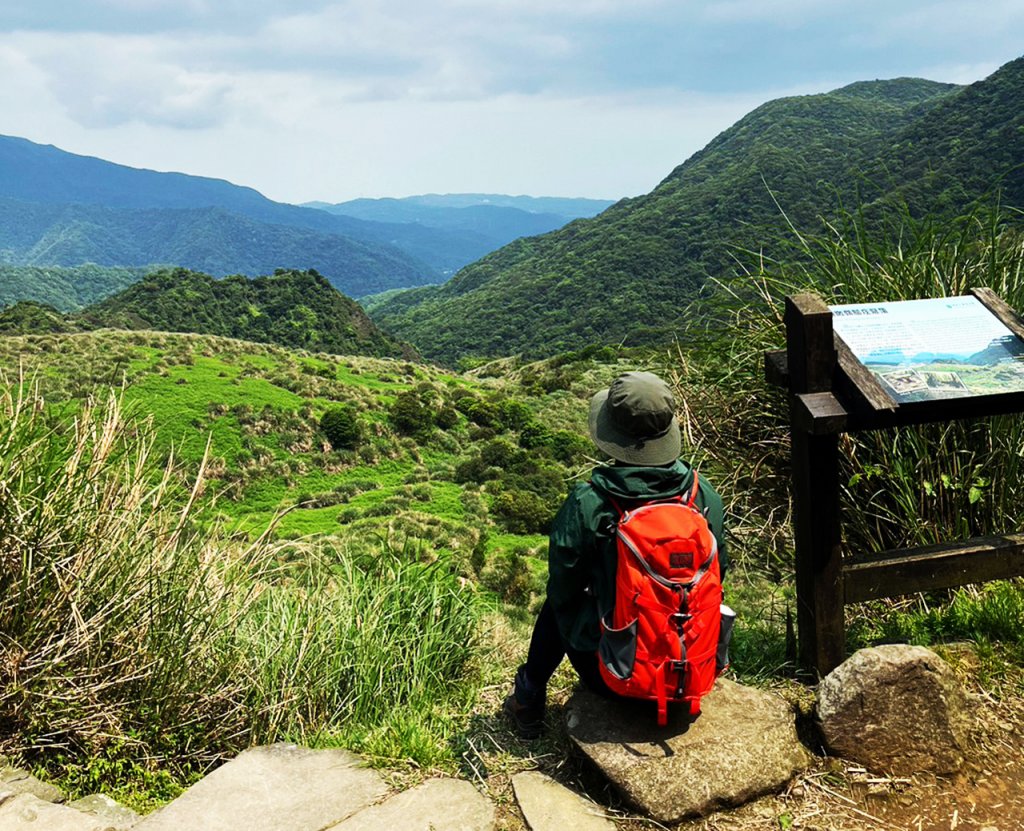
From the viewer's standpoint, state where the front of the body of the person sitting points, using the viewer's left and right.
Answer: facing away from the viewer and to the left of the viewer

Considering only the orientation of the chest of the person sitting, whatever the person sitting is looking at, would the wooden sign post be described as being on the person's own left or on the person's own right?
on the person's own right

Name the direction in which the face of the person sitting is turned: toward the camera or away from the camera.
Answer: away from the camera

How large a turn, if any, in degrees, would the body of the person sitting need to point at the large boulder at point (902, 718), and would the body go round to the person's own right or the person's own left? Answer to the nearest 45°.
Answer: approximately 135° to the person's own right

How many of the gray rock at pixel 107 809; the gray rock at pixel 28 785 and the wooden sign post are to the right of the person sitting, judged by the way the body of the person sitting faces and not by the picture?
1

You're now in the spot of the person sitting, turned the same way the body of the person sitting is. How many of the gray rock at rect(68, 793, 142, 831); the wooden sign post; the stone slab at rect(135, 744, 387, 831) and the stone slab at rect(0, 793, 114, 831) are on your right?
1

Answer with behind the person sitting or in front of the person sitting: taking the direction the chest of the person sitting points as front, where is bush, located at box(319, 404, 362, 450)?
in front

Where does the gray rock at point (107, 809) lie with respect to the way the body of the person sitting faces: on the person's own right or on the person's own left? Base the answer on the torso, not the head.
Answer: on the person's own left

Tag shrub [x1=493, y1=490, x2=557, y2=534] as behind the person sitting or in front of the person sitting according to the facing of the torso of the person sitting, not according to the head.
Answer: in front

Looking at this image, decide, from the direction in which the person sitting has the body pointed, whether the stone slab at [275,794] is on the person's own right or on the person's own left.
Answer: on the person's own left
